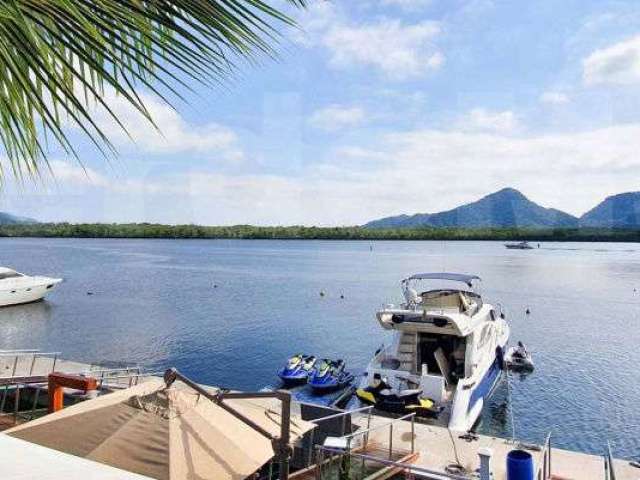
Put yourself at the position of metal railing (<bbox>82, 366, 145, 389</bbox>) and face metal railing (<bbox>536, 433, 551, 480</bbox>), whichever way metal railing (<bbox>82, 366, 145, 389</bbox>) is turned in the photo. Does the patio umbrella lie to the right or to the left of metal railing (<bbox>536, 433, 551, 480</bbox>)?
right

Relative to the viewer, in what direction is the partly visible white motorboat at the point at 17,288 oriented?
to the viewer's right

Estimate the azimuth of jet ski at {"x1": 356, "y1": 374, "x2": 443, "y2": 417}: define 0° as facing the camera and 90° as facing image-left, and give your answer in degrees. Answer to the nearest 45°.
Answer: approximately 90°

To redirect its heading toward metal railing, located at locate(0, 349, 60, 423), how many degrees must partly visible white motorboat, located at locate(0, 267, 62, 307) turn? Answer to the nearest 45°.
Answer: approximately 90° to its right

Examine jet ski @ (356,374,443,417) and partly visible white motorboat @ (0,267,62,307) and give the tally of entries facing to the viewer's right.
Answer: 1

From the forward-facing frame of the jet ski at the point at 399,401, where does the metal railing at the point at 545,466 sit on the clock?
The metal railing is roughly at 8 o'clock from the jet ski.

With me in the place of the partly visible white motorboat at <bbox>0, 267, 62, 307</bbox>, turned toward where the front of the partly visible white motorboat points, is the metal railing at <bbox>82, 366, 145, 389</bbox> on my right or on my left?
on my right

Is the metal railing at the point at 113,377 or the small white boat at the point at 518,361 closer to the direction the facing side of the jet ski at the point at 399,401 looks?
the metal railing
